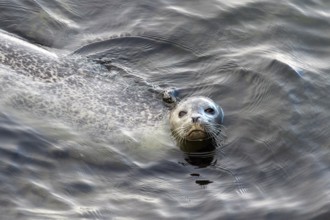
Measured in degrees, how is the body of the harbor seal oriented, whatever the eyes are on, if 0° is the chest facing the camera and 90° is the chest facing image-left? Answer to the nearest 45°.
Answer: approximately 0°
